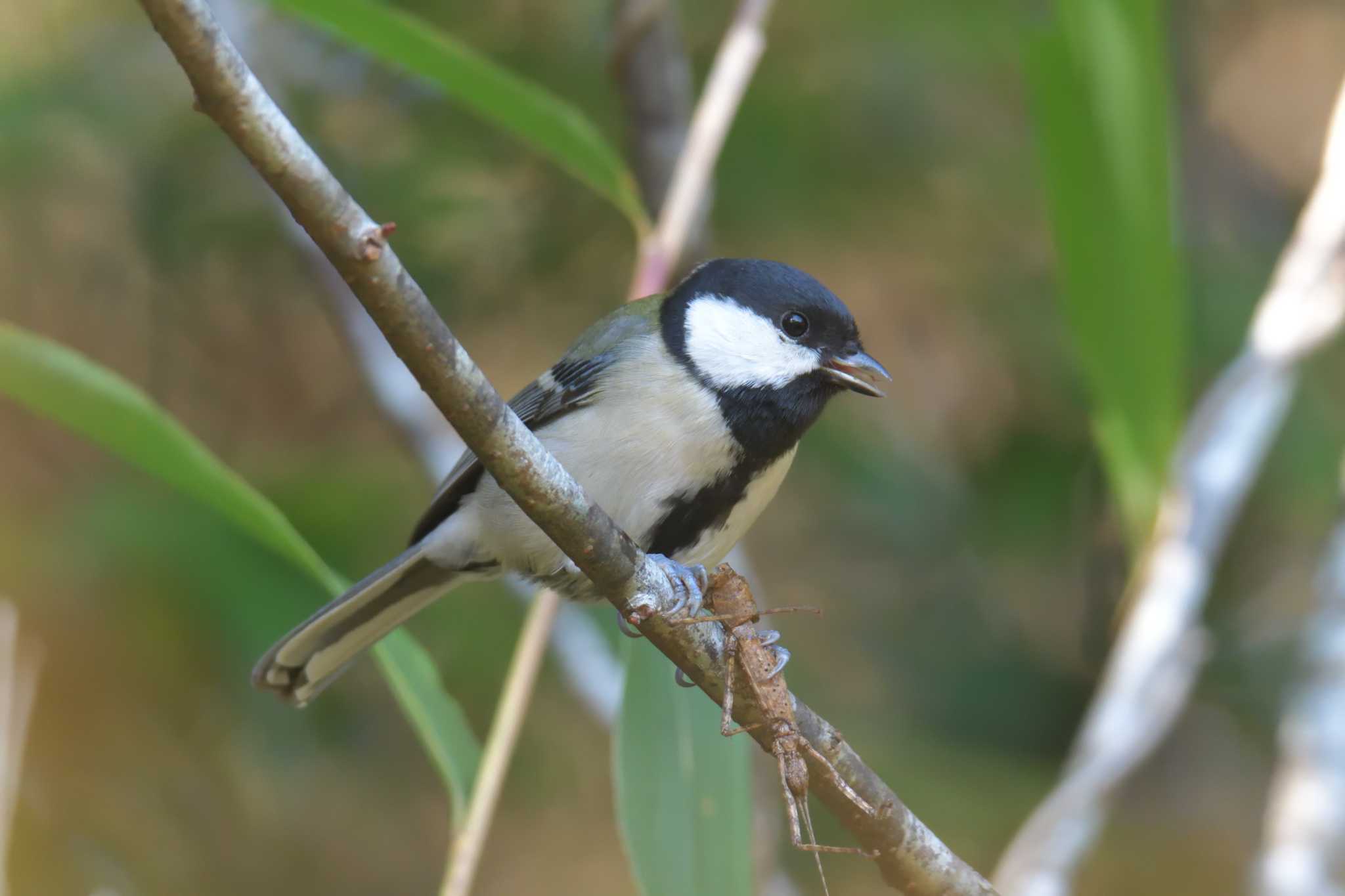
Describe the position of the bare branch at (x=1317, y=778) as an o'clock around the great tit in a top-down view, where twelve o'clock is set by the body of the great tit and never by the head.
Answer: The bare branch is roughly at 10 o'clock from the great tit.

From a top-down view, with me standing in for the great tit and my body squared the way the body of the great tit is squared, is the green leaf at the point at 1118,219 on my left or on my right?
on my left

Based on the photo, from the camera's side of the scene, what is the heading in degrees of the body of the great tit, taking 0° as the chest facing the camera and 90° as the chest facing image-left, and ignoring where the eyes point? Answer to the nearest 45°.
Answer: approximately 315°
